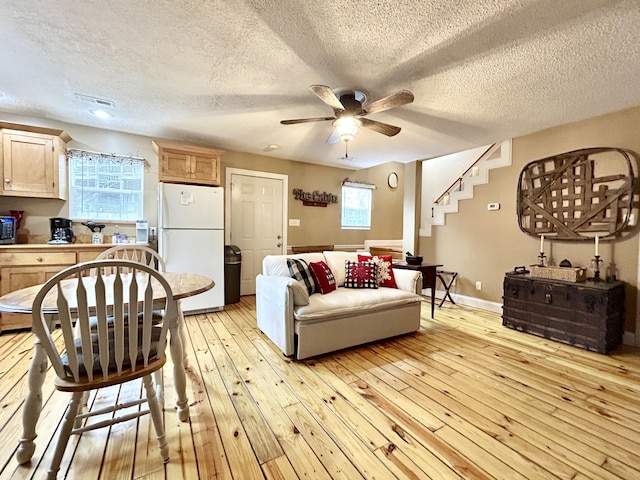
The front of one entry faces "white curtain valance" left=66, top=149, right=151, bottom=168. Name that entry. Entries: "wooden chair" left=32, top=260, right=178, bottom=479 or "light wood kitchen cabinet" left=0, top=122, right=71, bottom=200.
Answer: the wooden chair

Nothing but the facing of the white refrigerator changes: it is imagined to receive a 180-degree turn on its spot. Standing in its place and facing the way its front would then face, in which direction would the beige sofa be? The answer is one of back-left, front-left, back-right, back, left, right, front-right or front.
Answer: back-right

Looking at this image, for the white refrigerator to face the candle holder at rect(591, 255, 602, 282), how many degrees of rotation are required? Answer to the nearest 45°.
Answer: approximately 45° to its left

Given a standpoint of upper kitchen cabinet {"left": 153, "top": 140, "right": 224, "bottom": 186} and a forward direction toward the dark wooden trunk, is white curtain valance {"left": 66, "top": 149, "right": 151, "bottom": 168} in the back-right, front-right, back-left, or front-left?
back-right

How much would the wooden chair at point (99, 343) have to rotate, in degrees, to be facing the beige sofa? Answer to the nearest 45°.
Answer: approximately 90° to its right

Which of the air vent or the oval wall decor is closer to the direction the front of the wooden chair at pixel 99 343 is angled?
the air vent

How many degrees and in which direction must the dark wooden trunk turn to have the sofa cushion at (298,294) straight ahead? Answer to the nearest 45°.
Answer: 0° — it already faces it

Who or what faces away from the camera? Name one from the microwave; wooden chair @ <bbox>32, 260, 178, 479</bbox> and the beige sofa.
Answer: the wooden chair

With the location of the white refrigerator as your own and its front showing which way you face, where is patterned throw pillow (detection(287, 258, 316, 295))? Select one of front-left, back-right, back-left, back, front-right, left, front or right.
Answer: front-left

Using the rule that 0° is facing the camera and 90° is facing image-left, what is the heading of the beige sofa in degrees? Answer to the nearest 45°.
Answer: approximately 315°

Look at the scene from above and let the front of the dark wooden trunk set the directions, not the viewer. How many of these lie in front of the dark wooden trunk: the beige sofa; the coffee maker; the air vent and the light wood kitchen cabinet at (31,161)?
4

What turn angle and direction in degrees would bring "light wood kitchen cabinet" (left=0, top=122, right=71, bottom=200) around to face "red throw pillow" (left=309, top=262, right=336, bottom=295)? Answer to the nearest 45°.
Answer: approximately 45° to its left

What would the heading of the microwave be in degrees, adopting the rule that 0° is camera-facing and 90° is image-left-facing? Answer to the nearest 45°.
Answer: approximately 0°
